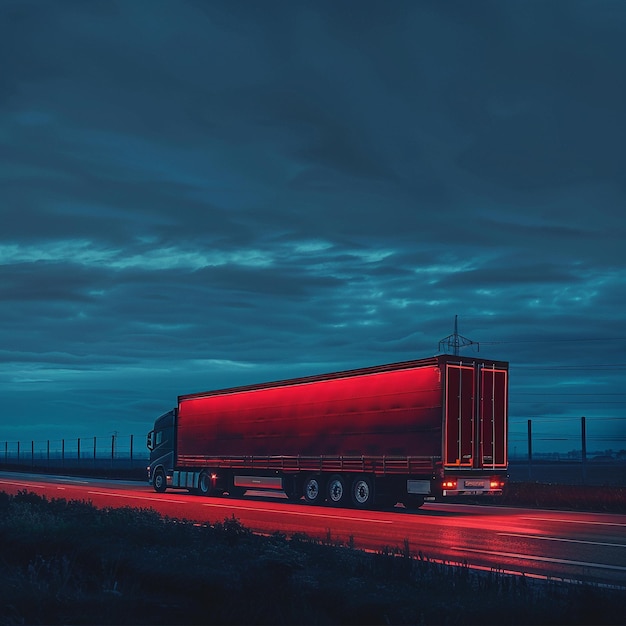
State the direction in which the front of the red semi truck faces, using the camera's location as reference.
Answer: facing away from the viewer and to the left of the viewer
